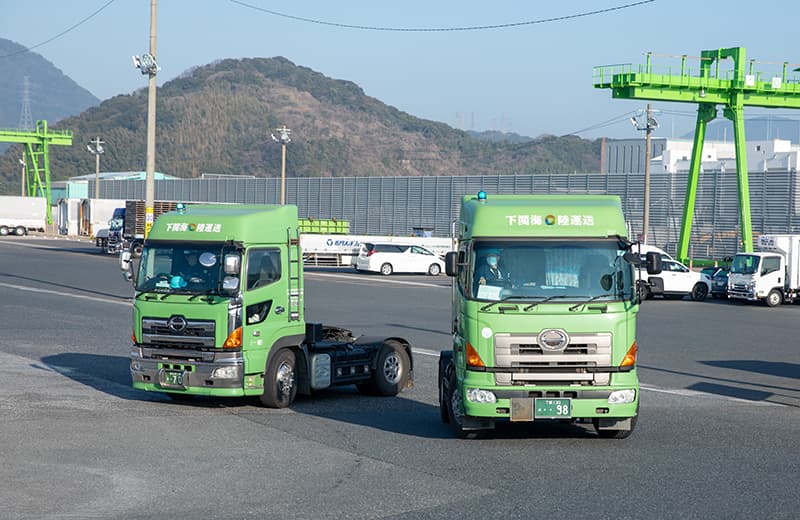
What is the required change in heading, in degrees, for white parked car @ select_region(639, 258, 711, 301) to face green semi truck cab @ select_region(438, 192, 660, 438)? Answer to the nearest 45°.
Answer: approximately 90° to its right

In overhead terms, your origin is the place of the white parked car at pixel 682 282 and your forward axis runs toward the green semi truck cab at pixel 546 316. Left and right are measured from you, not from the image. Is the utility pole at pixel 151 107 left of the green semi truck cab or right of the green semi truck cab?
right

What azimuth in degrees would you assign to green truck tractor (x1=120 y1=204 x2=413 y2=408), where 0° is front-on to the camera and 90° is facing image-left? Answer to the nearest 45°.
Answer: approximately 45°

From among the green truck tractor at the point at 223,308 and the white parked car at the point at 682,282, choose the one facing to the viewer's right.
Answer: the white parked car

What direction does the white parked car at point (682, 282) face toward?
to the viewer's right

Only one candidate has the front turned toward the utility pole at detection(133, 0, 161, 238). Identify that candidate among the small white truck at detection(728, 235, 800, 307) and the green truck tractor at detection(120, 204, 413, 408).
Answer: the small white truck

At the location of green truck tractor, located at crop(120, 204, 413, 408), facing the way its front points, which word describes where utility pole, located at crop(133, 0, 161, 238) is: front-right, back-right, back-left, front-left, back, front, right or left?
back-right

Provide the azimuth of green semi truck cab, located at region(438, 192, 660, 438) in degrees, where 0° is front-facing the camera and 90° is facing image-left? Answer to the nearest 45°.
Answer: approximately 0°

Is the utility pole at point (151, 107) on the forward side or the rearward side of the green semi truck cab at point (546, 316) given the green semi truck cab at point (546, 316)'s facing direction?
on the rearward side

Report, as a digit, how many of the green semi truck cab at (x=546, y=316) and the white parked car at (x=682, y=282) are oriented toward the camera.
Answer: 1
